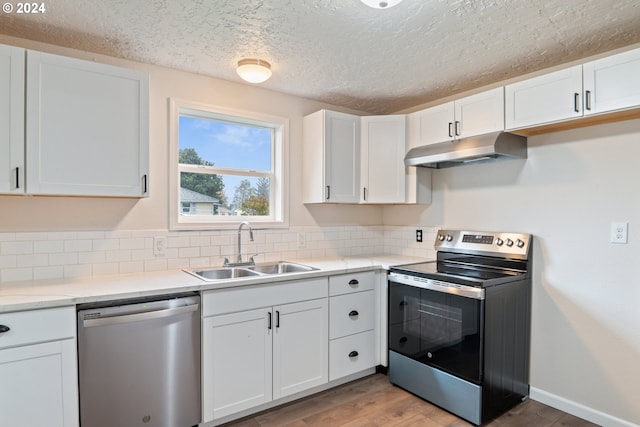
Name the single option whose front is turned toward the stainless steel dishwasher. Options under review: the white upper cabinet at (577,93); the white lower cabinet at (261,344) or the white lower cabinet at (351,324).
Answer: the white upper cabinet

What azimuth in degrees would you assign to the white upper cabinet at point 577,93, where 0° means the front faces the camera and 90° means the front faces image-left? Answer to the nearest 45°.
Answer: approximately 45°

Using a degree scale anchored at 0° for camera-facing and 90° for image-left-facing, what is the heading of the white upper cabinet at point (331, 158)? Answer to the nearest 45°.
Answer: approximately 315°

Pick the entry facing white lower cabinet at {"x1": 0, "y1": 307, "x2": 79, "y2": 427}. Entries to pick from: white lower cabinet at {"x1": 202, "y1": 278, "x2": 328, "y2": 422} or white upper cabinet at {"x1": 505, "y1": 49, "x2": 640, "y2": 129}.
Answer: the white upper cabinet

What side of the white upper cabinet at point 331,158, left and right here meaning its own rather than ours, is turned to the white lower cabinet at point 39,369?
right

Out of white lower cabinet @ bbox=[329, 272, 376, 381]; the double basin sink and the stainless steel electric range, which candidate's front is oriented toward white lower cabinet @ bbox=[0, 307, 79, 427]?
the stainless steel electric range

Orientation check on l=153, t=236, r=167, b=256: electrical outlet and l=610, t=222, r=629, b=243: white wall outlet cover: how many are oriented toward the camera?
2

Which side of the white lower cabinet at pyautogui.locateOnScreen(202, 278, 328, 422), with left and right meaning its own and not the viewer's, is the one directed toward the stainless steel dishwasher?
right

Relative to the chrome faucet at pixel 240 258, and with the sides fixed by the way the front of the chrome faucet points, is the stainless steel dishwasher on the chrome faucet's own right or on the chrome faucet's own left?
on the chrome faucet's own right
